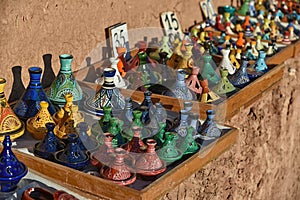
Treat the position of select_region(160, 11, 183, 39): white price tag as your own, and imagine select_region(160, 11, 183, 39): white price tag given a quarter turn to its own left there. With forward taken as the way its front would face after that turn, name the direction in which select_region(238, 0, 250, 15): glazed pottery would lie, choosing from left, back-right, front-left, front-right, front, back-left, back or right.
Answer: front-left

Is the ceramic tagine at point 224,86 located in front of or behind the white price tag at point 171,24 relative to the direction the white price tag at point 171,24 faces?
in front

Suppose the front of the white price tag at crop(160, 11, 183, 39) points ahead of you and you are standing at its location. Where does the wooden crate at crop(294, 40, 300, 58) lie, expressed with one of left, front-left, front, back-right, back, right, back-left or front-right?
left

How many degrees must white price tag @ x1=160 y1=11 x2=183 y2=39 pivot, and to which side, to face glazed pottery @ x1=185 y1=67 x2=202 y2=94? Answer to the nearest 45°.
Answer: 0° — it already faces it

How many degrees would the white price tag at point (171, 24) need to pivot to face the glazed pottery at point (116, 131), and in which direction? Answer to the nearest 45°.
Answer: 0° — it already faces it

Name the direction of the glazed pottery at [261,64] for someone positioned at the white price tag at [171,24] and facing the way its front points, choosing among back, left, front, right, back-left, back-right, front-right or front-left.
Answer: front-left

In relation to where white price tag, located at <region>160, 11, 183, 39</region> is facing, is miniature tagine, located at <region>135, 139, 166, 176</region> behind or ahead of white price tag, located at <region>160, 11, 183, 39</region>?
ahead

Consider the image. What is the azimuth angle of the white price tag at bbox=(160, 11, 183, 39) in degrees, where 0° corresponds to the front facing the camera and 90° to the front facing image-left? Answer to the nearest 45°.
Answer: approximately 0°

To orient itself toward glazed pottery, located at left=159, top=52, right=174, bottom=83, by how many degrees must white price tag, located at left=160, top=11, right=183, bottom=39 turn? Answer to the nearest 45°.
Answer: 0° — it already faces it

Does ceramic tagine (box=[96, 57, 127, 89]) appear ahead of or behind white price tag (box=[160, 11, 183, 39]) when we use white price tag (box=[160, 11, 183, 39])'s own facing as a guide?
ahead

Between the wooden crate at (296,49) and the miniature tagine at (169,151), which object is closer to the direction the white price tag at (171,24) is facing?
the miniature tagine

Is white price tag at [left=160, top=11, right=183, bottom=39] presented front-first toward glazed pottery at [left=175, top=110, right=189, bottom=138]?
yes

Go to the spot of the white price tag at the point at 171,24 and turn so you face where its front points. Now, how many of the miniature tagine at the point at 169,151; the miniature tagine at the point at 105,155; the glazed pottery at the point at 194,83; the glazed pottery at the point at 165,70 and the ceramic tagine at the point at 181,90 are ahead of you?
5

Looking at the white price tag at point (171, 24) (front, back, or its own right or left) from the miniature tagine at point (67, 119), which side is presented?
front

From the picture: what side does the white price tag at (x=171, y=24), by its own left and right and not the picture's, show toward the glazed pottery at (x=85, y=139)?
front

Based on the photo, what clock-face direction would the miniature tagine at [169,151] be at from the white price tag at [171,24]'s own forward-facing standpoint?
The miniature tagine is roughly at 12 o'clock from the white price tag.
